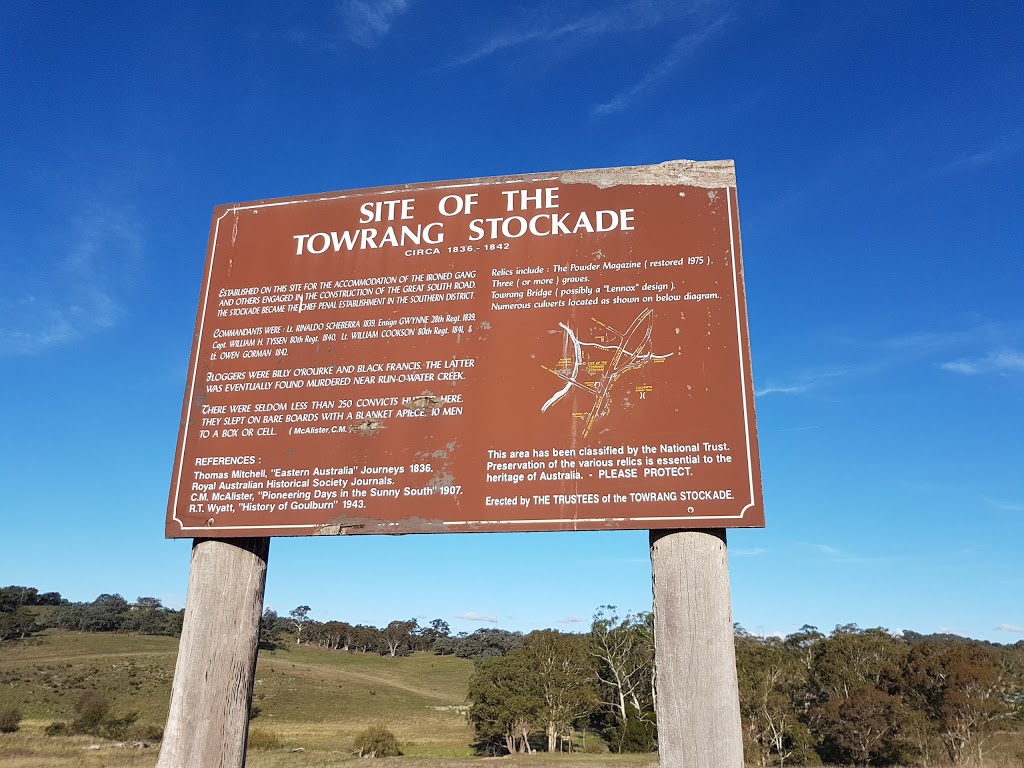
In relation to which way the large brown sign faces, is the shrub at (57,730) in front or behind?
behind

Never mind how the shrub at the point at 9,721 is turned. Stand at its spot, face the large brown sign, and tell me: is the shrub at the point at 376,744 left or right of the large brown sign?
left

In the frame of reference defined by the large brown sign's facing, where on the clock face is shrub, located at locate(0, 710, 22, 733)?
The shrub is roughly at 5 o'clock from the large brown sign.

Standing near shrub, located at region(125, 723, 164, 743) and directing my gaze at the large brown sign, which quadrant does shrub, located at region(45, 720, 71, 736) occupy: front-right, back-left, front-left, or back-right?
back-right

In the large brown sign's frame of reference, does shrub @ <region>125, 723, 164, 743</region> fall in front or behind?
behind

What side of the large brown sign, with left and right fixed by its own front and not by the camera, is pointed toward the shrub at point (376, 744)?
back

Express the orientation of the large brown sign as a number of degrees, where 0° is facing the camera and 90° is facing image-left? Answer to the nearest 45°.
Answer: approximately 0°

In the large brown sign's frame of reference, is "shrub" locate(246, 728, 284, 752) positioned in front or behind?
behind
